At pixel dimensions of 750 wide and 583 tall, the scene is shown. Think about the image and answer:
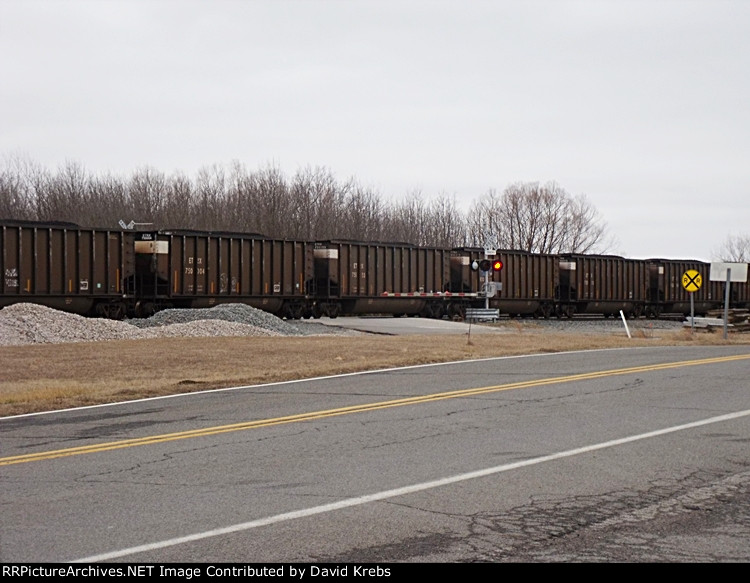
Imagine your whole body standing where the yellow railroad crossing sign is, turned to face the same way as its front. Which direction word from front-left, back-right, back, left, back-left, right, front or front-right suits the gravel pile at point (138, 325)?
front-right

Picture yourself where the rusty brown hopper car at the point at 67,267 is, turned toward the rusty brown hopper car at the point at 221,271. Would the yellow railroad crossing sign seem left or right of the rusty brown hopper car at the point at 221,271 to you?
right

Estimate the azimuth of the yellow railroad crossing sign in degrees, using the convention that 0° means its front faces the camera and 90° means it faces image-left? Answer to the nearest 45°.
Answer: approximately 0°

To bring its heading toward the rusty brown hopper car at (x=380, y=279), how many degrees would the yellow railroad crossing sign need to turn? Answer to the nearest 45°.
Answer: approximately 90° to its right

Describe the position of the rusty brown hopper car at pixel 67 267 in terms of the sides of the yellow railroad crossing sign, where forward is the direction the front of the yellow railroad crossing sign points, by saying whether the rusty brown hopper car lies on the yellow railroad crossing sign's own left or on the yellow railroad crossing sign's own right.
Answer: on the yellow railroad crossing sign's own right

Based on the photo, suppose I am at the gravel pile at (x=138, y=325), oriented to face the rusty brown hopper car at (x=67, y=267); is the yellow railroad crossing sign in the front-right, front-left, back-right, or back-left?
back-right
